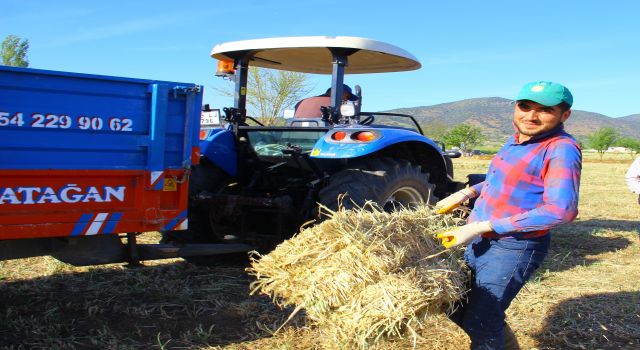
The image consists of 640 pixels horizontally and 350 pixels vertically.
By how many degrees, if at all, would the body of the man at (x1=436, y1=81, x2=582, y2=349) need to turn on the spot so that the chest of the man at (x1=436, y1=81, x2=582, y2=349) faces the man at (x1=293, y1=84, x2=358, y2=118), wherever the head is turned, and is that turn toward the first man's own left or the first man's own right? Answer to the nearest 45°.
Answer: approximately 90° to the first man's own right

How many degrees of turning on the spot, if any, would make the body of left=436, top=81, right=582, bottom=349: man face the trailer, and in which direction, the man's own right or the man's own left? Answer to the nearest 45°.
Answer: approximately 45° to the man's own right

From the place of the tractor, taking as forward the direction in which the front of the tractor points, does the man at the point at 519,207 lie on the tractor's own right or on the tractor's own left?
on the tractor's own right

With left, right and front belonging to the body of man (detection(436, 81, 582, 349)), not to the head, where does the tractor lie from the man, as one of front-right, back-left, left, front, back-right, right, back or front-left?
right

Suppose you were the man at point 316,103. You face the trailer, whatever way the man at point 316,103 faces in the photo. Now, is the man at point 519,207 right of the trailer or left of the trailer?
left

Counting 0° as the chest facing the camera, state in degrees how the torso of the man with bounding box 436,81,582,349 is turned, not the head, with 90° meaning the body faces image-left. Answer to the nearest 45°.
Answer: approximately 45°

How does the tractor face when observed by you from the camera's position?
facing away from the viewer and to the right of the viewer

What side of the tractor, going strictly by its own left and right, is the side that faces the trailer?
back

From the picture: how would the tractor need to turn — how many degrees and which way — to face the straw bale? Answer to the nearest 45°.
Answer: approximately 135° to its right

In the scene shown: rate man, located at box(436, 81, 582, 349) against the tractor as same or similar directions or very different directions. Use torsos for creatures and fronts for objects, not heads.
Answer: very different directions
